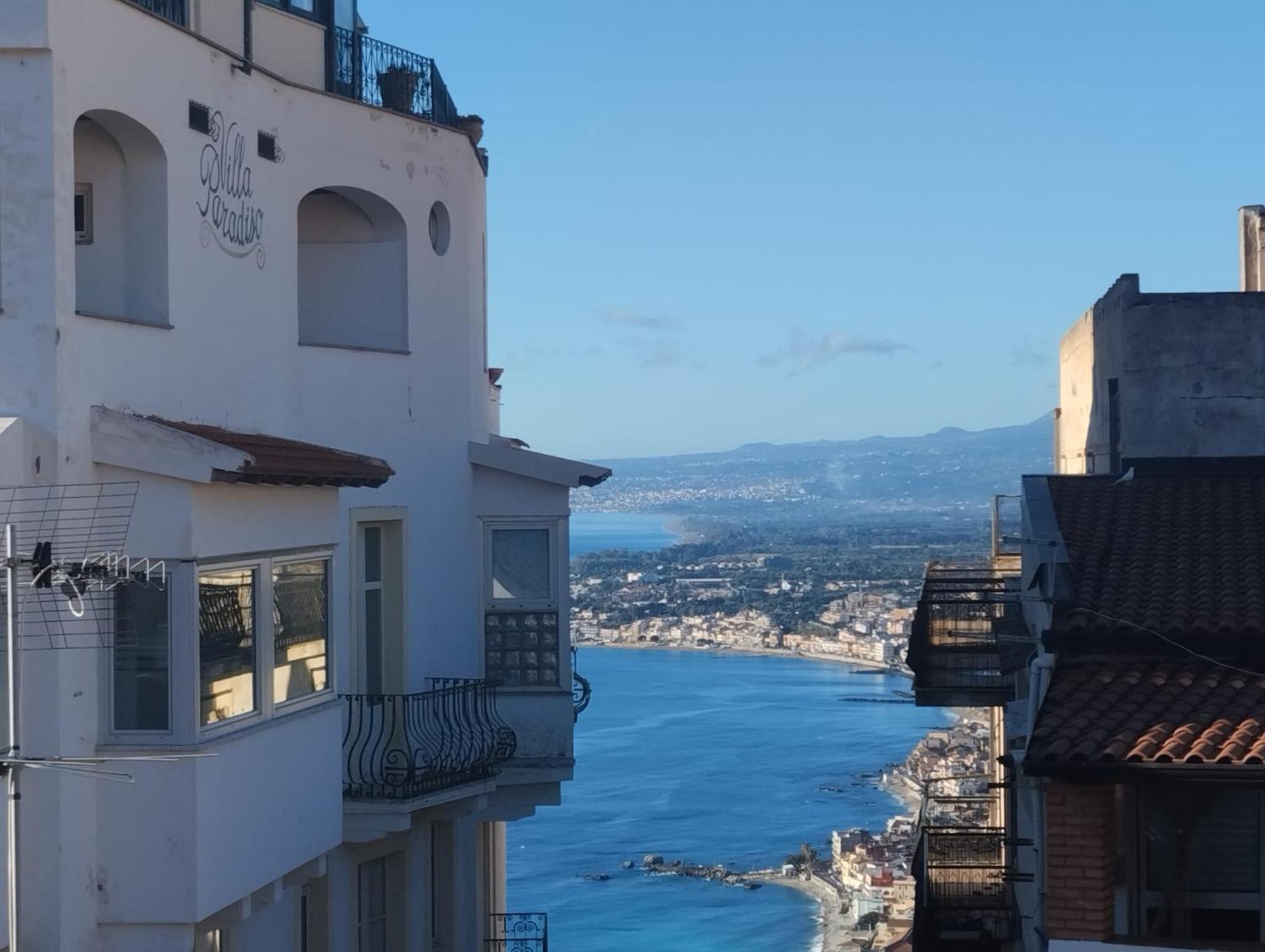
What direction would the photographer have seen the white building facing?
facing the viewer and to the right of the viewer

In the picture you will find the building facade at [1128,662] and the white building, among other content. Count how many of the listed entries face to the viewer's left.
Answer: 1

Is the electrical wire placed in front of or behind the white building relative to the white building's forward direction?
in front

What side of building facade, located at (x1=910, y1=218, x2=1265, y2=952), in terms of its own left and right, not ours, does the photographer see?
left

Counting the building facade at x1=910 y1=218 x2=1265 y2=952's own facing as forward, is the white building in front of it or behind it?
in front

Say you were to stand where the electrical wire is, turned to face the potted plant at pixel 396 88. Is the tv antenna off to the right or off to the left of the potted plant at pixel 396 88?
left

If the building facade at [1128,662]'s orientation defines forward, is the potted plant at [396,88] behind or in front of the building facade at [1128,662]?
in front

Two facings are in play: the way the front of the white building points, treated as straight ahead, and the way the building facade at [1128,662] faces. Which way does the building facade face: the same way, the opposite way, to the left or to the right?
the opposite way

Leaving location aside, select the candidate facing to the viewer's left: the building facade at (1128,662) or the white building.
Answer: the building facade
